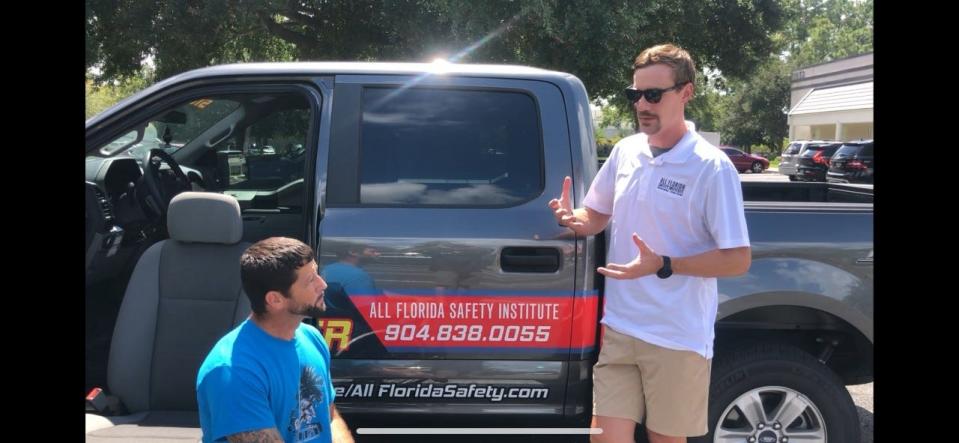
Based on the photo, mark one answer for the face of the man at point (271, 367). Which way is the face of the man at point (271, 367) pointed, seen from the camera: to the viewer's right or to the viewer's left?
to the viewer's right

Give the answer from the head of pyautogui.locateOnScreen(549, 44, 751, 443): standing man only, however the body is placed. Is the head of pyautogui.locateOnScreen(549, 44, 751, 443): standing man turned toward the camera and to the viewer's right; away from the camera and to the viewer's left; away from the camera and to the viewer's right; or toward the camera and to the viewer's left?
toward the camera and to the viewer's left

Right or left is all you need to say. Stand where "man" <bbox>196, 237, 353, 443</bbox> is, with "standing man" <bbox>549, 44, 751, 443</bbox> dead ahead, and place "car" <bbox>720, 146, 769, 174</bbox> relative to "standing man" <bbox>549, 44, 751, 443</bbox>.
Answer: left

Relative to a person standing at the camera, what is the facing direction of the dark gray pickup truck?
facing to the left of the viewer

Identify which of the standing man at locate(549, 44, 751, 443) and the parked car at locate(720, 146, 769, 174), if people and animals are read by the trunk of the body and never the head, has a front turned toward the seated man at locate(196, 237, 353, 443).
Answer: the standing man at locate(549, 44, 751, 443)

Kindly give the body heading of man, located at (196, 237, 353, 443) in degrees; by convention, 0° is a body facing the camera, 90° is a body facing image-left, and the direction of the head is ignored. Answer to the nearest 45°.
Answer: approximately 315°
